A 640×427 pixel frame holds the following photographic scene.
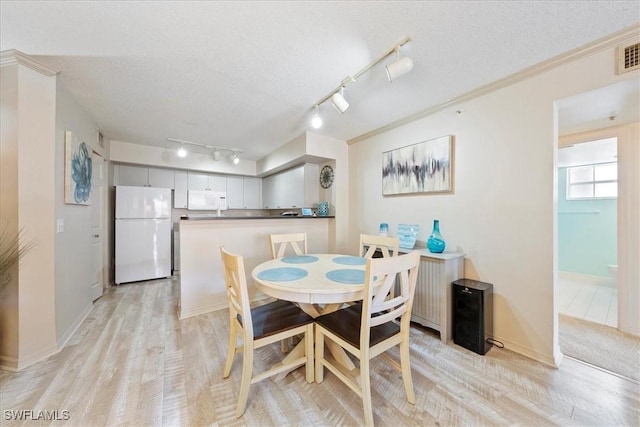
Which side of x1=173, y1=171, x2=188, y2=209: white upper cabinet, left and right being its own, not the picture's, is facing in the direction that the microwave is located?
left

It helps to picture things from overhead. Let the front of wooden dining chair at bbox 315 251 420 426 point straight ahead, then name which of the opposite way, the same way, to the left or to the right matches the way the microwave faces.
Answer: the opposite way

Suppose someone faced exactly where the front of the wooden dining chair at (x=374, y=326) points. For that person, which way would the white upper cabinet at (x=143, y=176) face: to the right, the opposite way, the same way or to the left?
the opposite way

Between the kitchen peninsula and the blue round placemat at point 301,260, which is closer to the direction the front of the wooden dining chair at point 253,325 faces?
the blue round placemat

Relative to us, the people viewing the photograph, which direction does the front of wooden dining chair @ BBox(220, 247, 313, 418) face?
facing away from the viewer and to the right of the viewer

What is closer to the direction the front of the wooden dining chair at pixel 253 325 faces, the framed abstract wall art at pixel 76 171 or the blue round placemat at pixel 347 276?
the blue round placemat

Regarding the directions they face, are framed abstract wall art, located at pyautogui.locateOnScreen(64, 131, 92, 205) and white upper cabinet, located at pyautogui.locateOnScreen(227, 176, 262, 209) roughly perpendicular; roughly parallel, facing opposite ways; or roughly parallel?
roughly perpendicular

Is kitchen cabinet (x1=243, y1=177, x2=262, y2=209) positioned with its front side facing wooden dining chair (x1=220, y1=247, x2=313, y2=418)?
yes

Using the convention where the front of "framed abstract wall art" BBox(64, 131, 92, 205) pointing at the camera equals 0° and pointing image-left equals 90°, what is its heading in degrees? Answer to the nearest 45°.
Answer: approximately 315°
